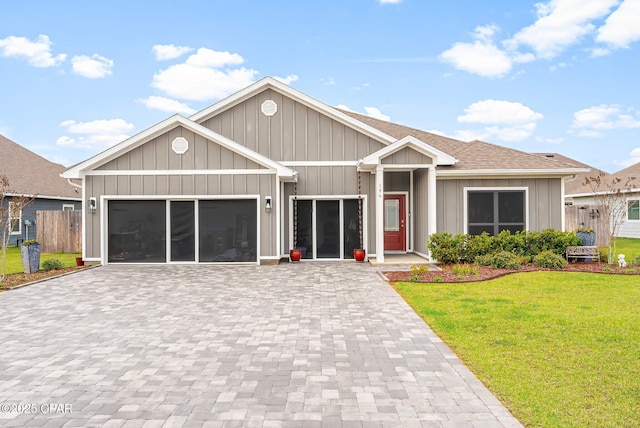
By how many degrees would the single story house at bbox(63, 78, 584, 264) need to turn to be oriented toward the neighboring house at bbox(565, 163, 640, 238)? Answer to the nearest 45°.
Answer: approximately 135° to its left

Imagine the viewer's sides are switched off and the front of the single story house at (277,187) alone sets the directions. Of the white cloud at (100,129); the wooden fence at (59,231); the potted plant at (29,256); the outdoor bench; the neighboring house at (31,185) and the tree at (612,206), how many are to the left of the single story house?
2

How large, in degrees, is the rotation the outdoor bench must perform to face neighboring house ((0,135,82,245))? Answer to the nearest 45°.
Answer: approximately 90° to its right

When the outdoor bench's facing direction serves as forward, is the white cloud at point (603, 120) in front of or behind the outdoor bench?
behind

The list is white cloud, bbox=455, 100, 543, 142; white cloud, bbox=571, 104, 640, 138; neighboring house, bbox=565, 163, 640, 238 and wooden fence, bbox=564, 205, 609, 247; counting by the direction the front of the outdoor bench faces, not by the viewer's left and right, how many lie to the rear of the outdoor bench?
4

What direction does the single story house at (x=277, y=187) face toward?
toward the camera

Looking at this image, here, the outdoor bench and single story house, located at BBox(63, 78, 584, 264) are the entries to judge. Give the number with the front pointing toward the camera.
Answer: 2

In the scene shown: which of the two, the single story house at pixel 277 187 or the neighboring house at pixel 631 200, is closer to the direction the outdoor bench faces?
the single story house

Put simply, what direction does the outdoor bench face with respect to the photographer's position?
facing the viewer

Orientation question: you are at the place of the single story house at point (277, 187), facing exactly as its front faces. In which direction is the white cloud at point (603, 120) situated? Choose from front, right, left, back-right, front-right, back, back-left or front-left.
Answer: back-left

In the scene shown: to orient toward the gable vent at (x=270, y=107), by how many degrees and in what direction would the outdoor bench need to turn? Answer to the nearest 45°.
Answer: approximately 90° to its right

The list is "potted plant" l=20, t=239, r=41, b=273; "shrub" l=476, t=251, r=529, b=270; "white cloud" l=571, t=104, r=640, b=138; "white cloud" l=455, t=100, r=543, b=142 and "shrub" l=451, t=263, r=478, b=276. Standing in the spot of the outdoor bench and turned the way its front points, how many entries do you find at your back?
2

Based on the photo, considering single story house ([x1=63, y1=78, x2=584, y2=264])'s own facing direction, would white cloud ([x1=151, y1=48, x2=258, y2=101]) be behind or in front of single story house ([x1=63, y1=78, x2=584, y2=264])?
behind

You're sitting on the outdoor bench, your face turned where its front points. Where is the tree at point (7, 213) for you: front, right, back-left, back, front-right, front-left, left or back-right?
front-right
